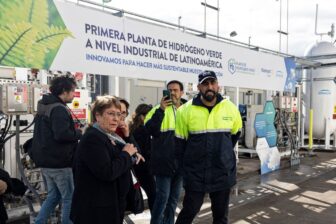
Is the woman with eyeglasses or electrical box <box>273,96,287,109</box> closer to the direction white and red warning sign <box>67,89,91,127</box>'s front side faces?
the woman with eyeglasses

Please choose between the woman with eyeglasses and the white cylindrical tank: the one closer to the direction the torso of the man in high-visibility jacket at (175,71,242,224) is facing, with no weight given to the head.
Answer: the woman with eyeglasses

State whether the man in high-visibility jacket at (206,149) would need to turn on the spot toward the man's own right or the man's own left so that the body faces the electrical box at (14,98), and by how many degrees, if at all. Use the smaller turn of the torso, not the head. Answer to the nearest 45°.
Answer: approximately 90° to the man's own right

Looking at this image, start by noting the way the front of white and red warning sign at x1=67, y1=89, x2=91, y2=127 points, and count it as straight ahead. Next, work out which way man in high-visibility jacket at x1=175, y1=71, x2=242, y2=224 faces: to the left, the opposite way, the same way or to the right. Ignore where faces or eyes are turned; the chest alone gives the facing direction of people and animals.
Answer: the same way

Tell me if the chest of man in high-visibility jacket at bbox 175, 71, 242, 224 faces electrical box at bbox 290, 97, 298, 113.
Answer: no

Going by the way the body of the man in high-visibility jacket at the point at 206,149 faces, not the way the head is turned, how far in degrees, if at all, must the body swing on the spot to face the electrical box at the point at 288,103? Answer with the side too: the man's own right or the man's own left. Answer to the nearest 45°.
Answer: approximately 180°

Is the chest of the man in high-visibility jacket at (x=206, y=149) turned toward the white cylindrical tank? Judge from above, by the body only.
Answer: no

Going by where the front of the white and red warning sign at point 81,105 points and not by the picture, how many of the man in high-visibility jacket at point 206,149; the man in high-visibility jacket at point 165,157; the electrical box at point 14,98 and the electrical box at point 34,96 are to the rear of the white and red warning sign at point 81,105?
0

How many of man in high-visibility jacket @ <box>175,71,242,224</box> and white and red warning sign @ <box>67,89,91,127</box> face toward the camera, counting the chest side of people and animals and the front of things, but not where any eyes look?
2

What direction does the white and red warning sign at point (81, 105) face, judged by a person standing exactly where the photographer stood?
facing the viewer

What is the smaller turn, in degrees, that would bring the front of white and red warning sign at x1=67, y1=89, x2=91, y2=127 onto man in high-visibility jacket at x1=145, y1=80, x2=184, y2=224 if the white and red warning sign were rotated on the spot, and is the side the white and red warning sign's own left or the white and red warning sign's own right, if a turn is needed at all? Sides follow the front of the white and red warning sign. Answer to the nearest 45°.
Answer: approximately 45° to the white and red warning sign's own left

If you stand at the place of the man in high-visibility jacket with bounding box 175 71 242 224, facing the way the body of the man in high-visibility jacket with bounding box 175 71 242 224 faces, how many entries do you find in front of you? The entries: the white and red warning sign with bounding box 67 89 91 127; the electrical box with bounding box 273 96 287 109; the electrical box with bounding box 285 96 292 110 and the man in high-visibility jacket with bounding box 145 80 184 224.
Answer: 0

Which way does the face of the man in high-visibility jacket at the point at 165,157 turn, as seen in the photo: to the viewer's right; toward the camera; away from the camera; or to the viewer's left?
toward the camera

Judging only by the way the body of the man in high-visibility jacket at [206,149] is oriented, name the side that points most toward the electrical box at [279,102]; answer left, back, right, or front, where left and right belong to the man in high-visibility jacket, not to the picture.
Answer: back

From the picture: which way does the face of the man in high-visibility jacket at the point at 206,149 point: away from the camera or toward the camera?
toward the camera

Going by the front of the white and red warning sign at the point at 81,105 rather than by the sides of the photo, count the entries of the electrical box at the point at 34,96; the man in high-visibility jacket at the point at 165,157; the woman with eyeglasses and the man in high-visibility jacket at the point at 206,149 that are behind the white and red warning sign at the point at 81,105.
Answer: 0

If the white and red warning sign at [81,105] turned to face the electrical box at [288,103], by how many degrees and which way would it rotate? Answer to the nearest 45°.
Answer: approximately 135° to its left

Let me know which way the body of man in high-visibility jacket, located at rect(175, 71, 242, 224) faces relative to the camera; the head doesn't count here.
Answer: toward the camera
